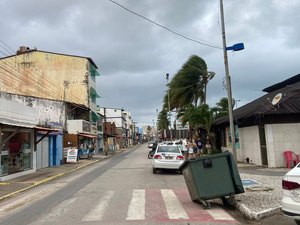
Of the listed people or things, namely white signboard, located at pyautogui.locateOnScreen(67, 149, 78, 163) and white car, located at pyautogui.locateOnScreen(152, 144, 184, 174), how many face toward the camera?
1

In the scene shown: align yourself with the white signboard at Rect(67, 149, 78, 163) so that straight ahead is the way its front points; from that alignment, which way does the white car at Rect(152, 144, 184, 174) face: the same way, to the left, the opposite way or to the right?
the opposite way

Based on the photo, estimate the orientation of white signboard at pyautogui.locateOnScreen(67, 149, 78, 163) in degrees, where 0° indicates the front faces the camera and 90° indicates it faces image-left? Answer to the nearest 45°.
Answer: approximately 0°

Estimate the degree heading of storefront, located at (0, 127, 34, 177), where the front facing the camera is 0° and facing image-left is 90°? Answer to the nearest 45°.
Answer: approximately 315°

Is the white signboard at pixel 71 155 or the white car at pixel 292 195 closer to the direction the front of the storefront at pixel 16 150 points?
the white car

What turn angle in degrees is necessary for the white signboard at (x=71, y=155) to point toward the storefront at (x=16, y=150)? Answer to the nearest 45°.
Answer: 0° — it already faces it

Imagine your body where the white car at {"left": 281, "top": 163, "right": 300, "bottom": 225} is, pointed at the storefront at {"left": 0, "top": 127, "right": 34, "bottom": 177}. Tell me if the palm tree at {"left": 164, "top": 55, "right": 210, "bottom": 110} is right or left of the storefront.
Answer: right

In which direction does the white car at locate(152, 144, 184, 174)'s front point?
away from the camera

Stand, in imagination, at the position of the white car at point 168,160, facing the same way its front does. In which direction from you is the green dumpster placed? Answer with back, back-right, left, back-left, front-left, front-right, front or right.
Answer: back

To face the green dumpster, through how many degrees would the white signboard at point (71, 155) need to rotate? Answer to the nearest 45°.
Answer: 0° — it already faces it
